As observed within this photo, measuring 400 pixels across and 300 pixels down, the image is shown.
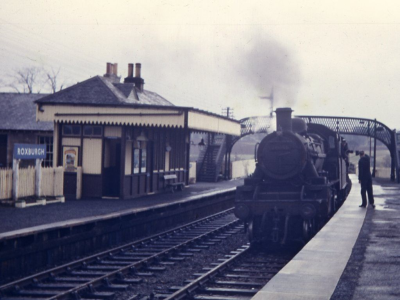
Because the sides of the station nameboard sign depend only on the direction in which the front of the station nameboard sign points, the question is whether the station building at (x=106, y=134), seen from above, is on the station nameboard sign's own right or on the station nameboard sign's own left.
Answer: on the station nameboard sign's own left

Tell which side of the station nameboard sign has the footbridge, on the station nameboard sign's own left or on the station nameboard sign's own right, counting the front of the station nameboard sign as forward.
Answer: on the station nameboard sign's own left

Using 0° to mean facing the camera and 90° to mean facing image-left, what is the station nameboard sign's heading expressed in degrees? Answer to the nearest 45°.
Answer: approximately 0°

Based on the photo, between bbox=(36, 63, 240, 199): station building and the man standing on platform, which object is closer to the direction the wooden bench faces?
the man standing on platform

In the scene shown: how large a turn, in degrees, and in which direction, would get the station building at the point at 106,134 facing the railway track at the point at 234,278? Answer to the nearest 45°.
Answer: approximately 45° to its right

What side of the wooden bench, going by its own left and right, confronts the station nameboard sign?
right

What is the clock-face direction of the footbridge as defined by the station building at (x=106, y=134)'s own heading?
The footbridge is roughly at 9 o'clock from the station building.

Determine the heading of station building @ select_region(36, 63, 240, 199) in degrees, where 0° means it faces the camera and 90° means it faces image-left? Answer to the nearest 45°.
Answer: approximately 315°

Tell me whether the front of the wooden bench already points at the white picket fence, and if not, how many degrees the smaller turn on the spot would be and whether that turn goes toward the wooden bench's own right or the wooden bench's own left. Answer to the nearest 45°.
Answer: approximately 90° to the wooden bench's own right
